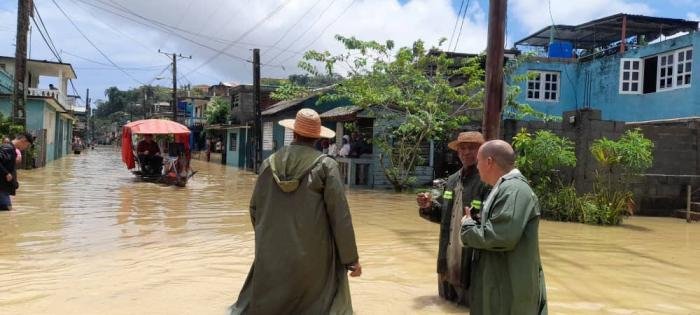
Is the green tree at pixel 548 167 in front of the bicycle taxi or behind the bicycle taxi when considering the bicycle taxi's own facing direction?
in front

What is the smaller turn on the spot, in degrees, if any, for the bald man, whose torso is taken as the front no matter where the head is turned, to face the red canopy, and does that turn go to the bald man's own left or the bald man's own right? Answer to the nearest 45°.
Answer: approximately 45° to the bald man's own right

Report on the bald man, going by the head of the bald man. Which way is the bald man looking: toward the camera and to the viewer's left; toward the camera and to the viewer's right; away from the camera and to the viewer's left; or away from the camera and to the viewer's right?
away from the camera and to the viewer's left

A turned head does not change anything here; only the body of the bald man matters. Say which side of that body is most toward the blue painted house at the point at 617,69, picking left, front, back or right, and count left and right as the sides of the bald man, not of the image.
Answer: right

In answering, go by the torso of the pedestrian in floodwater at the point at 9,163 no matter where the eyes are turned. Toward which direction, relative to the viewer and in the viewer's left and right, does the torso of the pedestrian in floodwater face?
facing to the right of the viewer

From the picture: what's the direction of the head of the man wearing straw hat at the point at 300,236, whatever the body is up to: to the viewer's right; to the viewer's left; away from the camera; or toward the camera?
away from the camera

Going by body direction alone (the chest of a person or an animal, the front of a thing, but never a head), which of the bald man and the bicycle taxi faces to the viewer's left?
the bald man

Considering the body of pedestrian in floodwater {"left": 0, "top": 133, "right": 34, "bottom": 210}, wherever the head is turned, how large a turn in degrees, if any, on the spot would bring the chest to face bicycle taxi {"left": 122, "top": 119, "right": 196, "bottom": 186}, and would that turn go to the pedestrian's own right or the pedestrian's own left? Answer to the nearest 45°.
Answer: approximately 45° to the pedestrian's own left

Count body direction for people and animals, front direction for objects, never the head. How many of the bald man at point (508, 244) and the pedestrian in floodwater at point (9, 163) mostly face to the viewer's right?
1

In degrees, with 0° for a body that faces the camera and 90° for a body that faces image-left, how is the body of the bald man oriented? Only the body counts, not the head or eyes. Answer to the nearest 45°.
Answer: approximately 90°

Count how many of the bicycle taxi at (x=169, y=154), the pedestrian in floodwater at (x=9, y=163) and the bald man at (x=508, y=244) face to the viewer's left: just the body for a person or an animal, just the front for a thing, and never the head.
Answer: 1
